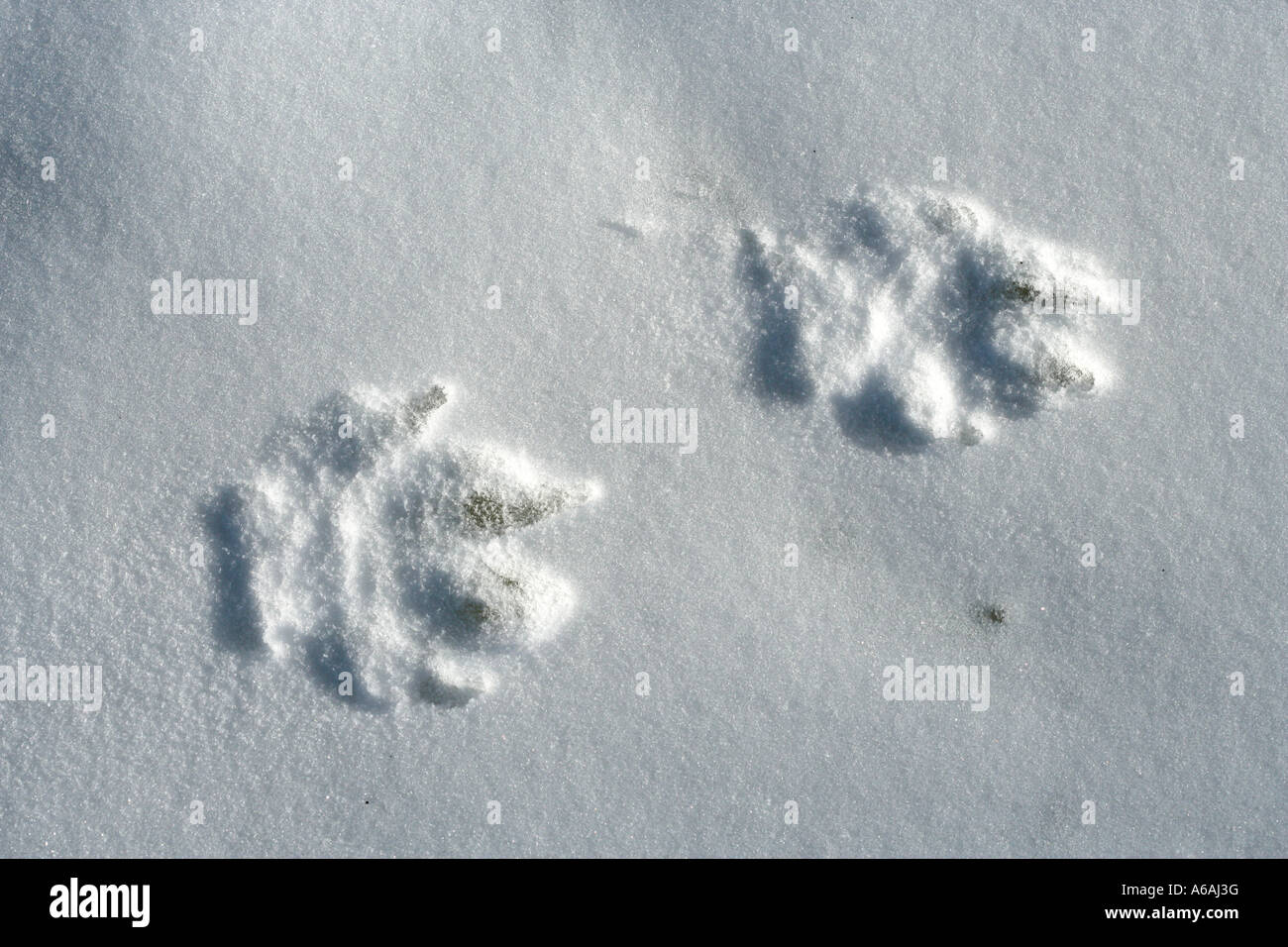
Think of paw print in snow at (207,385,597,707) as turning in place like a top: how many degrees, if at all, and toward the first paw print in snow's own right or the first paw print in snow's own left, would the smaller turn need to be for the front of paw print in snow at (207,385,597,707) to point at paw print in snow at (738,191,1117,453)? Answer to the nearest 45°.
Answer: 0° — it already faces it
